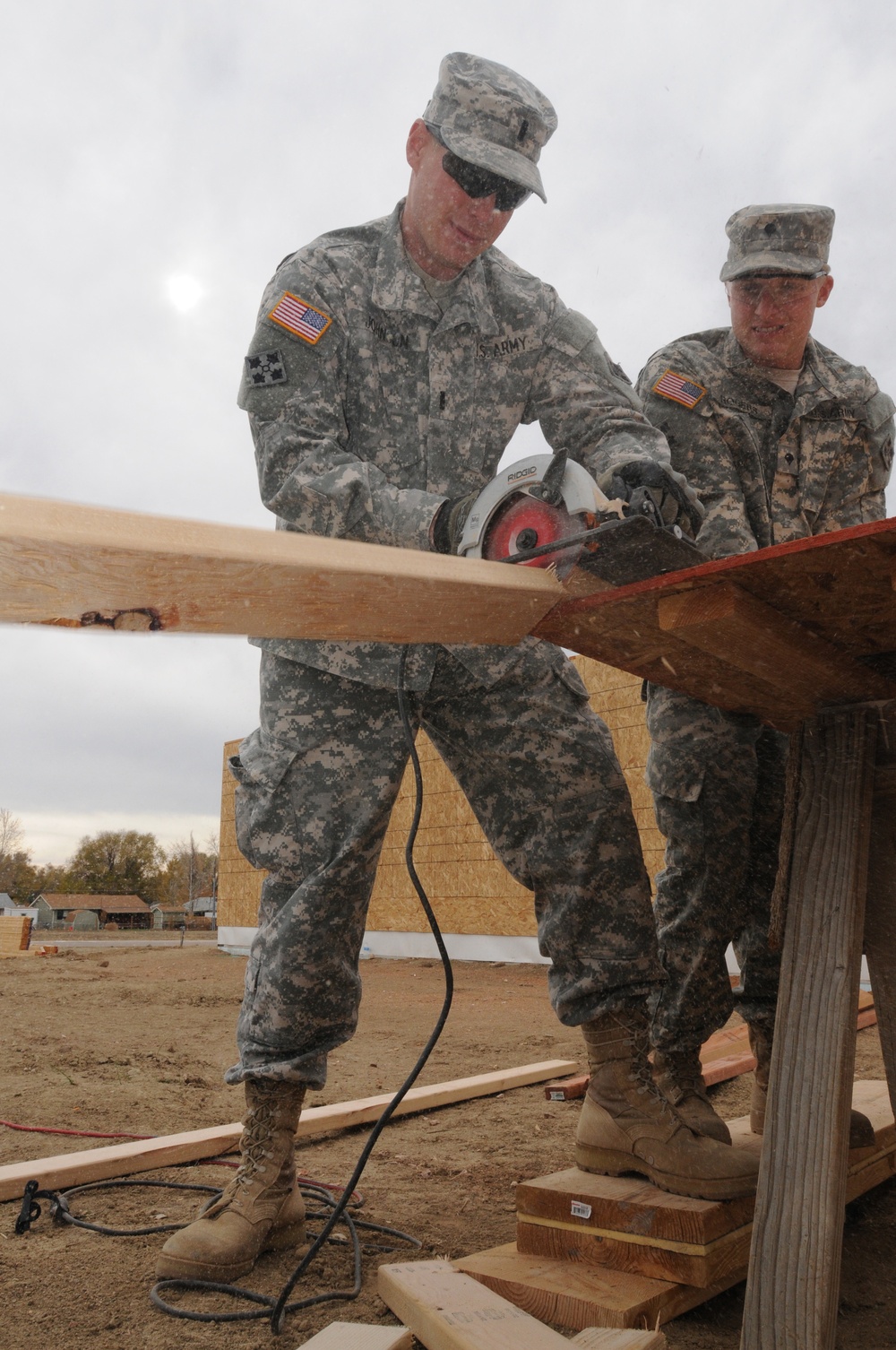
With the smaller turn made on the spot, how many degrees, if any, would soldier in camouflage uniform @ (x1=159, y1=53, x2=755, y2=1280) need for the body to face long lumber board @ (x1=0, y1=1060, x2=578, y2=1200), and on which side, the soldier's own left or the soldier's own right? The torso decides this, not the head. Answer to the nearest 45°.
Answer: approximately 180°

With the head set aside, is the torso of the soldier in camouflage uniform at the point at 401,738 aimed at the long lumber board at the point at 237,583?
no

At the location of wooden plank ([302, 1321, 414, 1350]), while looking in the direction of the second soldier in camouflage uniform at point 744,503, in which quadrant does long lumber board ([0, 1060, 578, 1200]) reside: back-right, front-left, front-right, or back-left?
front-left

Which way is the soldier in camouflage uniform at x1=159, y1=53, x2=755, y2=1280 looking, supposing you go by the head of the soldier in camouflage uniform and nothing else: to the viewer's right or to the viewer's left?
to the viewer's right

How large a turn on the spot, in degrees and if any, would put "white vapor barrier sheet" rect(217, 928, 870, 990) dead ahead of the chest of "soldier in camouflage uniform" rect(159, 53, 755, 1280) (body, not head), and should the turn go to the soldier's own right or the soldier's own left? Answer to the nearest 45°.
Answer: approximately 135° to the soldier's own left

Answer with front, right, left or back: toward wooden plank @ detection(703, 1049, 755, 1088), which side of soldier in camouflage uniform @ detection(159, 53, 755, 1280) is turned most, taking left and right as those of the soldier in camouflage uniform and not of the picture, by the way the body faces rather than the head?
left

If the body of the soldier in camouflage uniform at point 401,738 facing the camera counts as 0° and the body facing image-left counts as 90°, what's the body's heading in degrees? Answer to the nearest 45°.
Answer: approximately 315°
